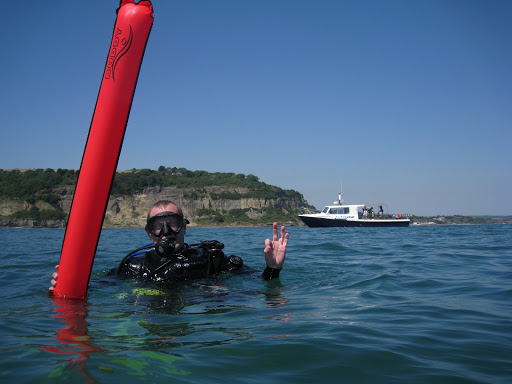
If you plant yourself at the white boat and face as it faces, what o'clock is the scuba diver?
The scuba diver is roughly at 9 o'clock from the white boat.

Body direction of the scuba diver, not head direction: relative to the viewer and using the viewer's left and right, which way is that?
facing the viewer

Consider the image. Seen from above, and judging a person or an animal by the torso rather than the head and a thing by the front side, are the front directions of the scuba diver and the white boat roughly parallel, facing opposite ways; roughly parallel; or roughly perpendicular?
roughly perpendicular

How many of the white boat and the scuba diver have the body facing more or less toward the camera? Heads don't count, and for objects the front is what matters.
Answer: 1

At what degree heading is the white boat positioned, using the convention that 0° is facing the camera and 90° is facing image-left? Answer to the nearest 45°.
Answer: approximately 90°

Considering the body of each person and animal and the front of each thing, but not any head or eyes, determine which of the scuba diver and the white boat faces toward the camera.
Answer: the scuba diver

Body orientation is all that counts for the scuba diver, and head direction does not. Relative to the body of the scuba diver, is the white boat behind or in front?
behind

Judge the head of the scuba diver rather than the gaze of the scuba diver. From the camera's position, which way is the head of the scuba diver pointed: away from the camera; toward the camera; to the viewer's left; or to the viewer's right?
toward the camera
